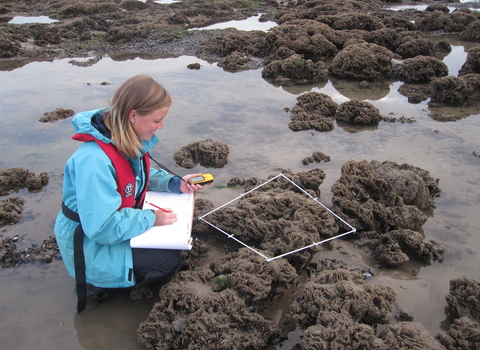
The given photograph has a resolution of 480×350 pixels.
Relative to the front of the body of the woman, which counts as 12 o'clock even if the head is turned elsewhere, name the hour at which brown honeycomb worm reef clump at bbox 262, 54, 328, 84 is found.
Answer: The brown honeycomb worm reef clump is roughly at 10 o'clock from the woman.

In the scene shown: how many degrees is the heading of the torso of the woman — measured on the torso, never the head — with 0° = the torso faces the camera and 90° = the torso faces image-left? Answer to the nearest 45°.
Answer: approximately 270°

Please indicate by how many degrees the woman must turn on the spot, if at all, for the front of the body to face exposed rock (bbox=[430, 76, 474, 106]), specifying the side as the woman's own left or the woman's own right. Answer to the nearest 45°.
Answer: approximately 45° to the woman's own left

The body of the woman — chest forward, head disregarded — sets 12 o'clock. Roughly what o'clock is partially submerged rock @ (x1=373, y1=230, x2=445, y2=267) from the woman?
The partially submerged rock is roughly at 12 o'clock from the woman.

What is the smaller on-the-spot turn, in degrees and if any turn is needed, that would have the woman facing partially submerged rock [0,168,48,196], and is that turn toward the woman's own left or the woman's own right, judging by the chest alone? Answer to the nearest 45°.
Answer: approximately 135° to the woman's own left

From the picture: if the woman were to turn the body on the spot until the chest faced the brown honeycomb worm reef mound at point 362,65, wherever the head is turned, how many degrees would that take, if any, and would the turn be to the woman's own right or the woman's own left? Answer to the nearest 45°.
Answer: approximately 45° to the woman's own left

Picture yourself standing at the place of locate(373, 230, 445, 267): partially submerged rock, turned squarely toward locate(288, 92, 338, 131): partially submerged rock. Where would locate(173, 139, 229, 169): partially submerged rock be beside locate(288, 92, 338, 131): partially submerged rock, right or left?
left
